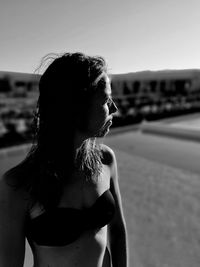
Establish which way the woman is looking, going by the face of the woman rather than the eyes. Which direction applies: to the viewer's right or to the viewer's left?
to the viewer's right

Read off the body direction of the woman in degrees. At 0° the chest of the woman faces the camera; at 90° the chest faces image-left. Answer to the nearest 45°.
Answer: approximately 315°
